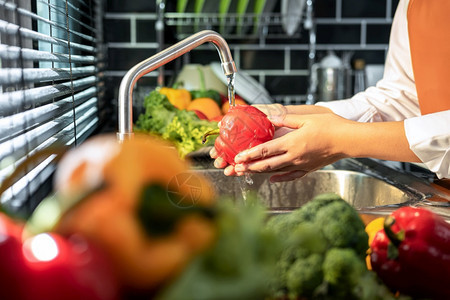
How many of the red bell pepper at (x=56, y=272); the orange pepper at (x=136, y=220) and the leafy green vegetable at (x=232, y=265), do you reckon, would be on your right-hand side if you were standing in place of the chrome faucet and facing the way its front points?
3

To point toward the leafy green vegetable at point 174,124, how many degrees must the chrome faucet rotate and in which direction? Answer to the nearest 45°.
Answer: approximately 90° to its left

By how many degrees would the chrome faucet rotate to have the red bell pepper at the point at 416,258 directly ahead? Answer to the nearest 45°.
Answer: approximately 45° to its right

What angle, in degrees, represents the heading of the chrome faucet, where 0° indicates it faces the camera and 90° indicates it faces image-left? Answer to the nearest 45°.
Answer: approximately 270°

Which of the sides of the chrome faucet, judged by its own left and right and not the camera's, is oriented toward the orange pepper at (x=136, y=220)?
right

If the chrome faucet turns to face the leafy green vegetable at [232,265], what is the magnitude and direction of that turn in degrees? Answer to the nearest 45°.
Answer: approximately 90° to its right

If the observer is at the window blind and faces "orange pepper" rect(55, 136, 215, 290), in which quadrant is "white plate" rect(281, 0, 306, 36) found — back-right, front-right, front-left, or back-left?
back-left

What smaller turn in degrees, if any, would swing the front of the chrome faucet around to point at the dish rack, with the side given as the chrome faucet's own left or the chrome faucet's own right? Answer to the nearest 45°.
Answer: approximately 90° to the chrome faucet's own left
